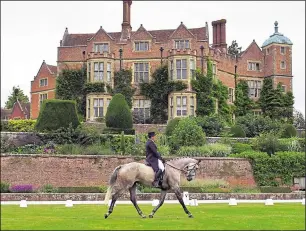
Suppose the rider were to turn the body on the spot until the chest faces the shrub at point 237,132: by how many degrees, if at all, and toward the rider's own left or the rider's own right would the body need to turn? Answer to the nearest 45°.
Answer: approximately 90° to the rider's own left

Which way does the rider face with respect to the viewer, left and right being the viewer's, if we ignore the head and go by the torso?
facing to the right of the viewer

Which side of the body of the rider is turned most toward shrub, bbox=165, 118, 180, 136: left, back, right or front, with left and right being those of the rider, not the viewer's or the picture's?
left

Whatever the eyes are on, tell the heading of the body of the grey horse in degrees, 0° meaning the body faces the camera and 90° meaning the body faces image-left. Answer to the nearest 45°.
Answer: approximately 270°

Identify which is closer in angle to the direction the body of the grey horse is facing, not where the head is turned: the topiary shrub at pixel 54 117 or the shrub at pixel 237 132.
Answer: the shrub

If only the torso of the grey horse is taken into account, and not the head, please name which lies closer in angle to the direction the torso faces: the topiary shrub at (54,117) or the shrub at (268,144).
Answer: the shrub
